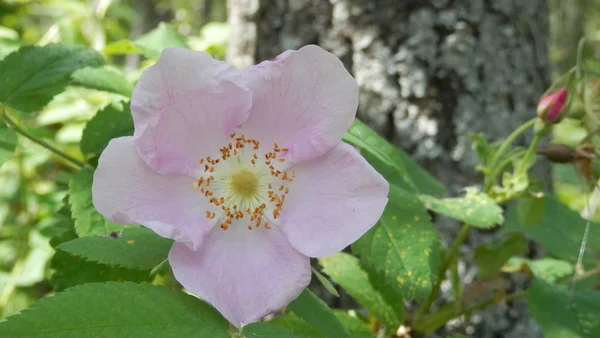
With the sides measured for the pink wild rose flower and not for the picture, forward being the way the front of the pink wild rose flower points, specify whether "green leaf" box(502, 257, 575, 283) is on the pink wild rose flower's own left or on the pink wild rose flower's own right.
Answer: on the pink wild rose flower's own left

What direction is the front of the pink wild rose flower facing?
toward the camera

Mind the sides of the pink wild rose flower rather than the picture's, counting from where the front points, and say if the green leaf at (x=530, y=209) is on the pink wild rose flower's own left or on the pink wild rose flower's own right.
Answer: on the pink wild rose flower's own left
